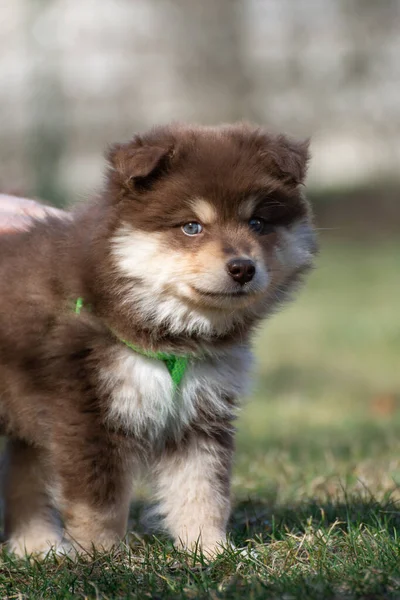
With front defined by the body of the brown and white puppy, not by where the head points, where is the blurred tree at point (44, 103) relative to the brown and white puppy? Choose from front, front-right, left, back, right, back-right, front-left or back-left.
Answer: back-left

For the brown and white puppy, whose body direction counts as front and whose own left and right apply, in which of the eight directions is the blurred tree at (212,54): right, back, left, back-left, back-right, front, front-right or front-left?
back-left

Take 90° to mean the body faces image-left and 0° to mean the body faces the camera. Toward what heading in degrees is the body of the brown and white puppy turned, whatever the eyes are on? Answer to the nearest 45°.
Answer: approximately 315°
